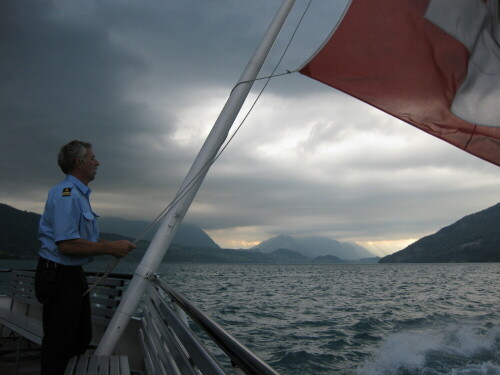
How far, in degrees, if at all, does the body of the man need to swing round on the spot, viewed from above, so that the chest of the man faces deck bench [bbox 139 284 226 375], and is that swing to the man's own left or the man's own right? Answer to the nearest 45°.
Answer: approximately 45° to the man's own right

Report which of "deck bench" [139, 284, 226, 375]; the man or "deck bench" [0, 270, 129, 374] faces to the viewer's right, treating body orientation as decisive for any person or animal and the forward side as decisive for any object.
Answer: the man

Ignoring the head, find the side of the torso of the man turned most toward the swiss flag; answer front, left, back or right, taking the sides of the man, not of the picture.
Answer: front

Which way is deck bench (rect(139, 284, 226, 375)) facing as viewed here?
to the viewer's left

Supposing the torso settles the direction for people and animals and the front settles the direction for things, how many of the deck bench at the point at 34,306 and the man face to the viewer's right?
1

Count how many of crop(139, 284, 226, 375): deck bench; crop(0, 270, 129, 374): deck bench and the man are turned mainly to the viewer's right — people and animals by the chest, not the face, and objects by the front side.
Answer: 1

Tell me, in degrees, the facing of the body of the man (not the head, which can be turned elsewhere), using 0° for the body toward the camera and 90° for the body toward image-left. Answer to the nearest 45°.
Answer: approximately 270°

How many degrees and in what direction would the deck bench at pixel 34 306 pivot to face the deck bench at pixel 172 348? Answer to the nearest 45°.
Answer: approximately 45° to its left

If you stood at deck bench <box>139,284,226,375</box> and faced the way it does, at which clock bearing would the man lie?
The man is roughly at 1 o'clock from the deck bench.

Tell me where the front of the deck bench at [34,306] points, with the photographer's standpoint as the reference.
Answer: facing the viewer and to the left of the viewer

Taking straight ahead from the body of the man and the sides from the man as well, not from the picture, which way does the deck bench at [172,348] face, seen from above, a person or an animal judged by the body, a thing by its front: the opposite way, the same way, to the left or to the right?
the opposite way

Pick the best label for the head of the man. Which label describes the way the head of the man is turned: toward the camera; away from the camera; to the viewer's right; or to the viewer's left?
to the viewer's right
